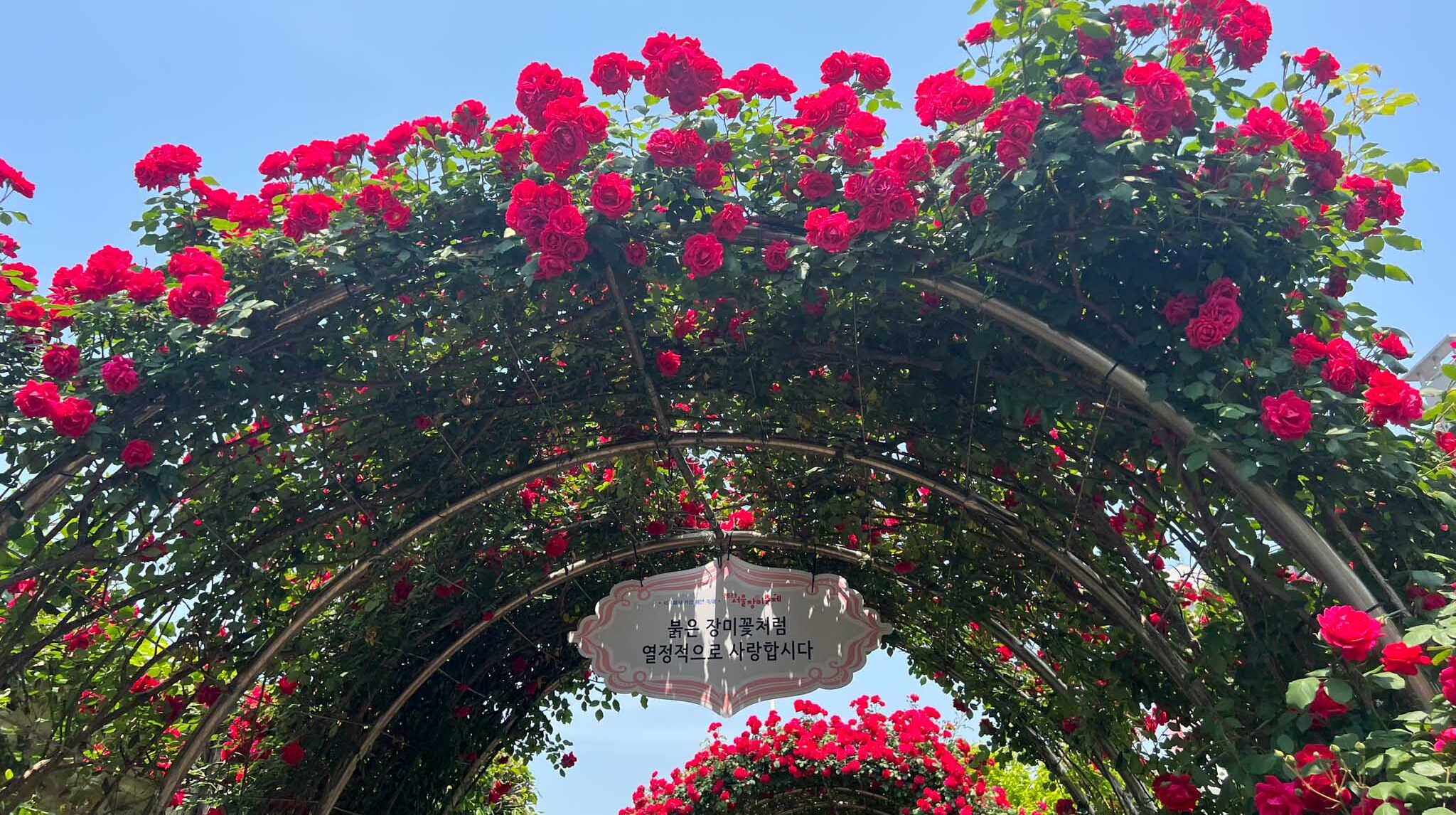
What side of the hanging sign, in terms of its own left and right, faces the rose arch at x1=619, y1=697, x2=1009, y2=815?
back

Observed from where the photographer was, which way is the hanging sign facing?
facing the viewer
